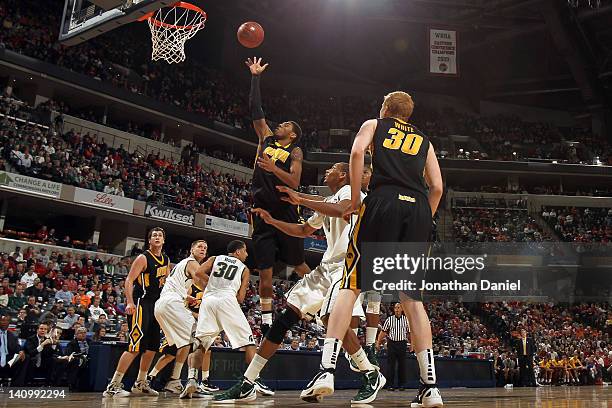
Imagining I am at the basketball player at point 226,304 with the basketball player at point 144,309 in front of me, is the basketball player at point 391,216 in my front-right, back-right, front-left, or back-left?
back-left

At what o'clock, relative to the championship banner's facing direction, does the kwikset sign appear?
The kwikset sign is roughly at 2 o'clock from the championship banner.

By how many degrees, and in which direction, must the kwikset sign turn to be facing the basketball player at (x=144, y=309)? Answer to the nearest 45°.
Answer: approximately 45° to its right

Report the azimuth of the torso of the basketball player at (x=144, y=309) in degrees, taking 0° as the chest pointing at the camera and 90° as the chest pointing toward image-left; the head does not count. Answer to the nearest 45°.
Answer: approximately 315°

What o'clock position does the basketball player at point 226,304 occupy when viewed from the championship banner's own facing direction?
The basketball player is roughly at 12 o'clock from the championship banner.

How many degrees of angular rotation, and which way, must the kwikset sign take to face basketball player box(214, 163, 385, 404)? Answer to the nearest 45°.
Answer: approximately 45° to its right

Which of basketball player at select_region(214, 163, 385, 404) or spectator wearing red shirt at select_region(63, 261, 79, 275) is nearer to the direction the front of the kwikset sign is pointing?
the basketball player

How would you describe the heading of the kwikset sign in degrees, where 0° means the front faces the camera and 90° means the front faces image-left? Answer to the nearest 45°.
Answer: approximately 315°

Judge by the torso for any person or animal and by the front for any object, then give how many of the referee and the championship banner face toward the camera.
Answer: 2

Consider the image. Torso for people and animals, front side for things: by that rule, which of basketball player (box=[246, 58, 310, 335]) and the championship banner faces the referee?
the championship banner

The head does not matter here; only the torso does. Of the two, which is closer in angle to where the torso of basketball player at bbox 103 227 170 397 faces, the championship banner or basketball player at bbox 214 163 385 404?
the basketball player

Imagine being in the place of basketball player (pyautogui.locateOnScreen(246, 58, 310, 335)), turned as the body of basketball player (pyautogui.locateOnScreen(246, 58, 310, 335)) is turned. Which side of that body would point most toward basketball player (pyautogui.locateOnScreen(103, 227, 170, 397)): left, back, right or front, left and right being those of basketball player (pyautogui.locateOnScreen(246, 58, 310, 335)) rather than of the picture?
right
